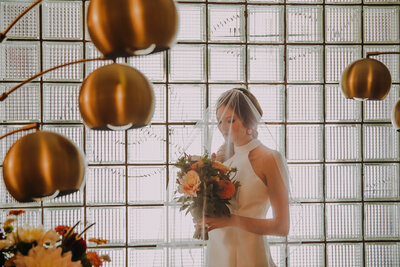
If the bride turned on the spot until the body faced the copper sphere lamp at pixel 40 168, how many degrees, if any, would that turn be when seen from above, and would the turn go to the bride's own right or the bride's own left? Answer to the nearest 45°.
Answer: approximately 45° to the bride's own left

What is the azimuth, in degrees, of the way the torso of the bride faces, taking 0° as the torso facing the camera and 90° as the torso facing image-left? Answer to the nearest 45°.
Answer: approximately 45°

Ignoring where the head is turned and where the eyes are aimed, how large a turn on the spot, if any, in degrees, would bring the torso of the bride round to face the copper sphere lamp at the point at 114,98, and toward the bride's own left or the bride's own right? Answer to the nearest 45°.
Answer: approximately 45° to the bride's own left

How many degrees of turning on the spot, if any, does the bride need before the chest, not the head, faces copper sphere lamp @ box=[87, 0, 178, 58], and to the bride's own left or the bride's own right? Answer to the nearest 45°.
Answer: approximately 45° to the bride's own left

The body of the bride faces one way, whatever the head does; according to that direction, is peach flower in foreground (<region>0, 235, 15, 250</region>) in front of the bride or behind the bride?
in front

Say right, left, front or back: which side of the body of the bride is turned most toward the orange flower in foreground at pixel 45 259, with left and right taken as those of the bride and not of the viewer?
front

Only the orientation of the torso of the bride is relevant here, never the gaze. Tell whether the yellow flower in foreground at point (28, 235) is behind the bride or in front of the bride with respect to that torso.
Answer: in front
